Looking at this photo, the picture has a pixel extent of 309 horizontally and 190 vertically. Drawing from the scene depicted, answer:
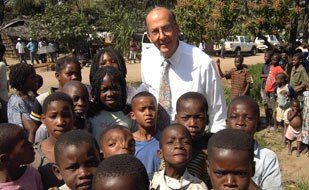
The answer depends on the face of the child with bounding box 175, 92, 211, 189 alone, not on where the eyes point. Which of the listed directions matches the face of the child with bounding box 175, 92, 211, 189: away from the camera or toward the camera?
toward the camera

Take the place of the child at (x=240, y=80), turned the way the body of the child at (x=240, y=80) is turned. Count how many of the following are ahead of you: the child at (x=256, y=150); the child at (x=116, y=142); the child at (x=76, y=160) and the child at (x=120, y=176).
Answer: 4

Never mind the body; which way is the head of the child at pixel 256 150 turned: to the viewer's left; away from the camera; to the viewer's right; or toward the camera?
toward the camera

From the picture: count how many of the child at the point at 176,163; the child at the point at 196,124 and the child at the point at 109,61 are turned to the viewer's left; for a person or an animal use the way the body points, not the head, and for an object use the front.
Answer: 0

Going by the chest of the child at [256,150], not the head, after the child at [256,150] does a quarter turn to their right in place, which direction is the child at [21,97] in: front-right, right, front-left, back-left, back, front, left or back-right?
front

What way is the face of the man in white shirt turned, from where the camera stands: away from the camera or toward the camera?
toward the camera

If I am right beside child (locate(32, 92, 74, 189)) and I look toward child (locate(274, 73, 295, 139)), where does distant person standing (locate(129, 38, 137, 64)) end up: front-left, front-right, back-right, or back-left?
front-left

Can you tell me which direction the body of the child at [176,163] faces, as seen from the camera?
toward the camera

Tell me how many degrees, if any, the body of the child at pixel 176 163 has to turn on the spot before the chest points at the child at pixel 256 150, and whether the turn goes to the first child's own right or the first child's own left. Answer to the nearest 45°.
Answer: approximately 90° to the first child's own left

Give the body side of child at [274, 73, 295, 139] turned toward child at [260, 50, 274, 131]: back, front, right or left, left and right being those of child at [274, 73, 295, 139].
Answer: right

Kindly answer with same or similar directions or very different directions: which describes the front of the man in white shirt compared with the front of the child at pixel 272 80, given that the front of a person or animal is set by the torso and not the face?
same or similar directions

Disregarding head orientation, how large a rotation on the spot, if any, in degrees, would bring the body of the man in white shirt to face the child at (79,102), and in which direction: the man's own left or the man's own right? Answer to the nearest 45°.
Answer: approximately 45° to the man's own right

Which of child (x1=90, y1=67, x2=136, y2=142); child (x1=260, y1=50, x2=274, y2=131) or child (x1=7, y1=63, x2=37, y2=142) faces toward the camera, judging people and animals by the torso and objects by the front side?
child (x1=90, y1=67, x2=136, y2=142)

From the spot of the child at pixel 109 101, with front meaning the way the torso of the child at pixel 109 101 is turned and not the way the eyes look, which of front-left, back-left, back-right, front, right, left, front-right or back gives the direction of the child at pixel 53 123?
front-right
